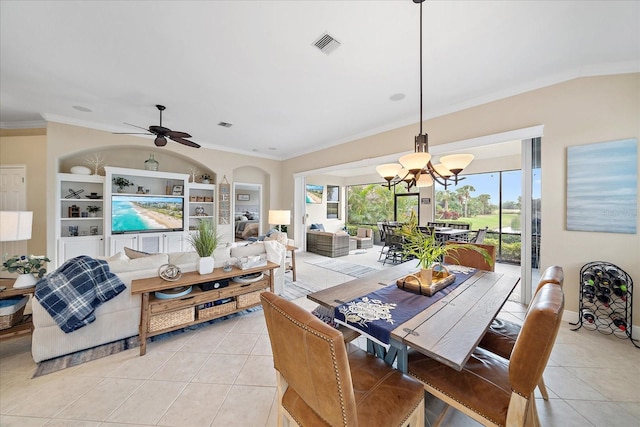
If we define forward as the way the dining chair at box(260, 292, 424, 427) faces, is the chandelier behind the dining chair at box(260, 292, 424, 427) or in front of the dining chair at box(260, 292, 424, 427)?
in front

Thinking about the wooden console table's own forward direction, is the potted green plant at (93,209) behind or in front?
behind

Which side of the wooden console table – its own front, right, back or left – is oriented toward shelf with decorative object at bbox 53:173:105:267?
back

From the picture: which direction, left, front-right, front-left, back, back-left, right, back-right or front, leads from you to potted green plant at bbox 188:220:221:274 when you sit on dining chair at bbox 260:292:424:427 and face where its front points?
left

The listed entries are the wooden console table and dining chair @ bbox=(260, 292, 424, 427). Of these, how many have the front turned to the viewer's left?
0

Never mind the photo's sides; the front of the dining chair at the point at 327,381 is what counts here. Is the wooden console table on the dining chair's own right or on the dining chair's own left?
on the dining chair's own left

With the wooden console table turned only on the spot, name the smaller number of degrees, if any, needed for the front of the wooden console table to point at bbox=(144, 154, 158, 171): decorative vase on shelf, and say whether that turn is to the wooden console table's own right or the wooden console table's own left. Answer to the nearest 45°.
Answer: approximately 135° to the wooden console table's own left

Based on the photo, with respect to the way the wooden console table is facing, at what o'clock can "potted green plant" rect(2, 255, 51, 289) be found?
The potted green plant is roughly at 5 o'clock from the wooden console table.

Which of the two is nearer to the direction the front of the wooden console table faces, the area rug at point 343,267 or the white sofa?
the area rug

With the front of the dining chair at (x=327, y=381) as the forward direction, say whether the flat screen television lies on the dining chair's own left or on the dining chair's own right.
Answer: on the dining chair's own left

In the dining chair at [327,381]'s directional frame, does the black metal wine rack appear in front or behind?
in front

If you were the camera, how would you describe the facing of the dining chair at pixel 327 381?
facing away from the viewer and to the right of the viewer

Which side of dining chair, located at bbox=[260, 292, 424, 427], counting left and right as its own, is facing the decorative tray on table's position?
front

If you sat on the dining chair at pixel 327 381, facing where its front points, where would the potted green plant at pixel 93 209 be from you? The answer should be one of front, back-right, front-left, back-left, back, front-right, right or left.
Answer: left

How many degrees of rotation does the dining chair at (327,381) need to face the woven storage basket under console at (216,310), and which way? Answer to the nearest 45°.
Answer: approximately 90° to its left

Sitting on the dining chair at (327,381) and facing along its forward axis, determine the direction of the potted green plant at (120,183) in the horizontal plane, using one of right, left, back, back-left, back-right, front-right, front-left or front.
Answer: left

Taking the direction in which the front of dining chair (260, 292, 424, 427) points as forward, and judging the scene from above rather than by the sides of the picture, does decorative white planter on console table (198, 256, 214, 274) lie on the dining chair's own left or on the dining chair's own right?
on the dining chair's own left

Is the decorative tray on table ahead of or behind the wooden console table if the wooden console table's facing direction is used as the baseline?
ahead

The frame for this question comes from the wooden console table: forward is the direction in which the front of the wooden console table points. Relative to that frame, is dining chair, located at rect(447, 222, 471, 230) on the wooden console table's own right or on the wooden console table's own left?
on the wooden console table's own left
